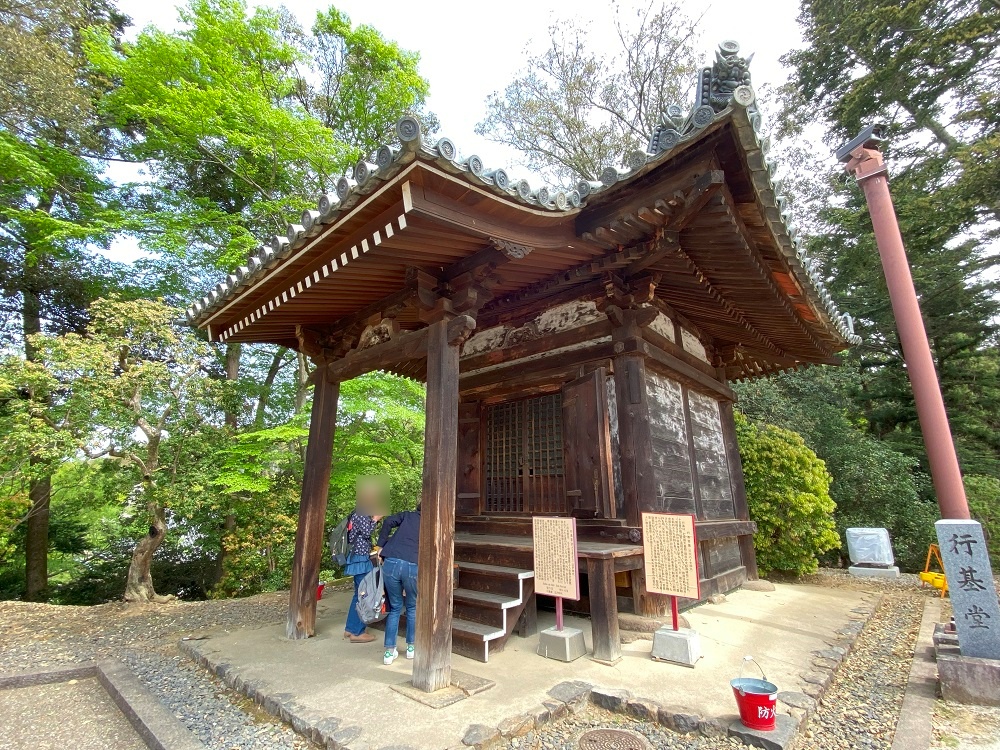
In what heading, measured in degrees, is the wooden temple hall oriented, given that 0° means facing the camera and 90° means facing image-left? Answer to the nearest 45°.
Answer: approximately 45°

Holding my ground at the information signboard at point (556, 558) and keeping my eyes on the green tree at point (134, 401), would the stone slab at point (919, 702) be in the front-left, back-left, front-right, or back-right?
back-right

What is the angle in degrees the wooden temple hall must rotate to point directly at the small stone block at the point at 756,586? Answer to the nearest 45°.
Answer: approximately 180°

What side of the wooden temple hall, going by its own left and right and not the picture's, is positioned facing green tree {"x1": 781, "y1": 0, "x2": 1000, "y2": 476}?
back

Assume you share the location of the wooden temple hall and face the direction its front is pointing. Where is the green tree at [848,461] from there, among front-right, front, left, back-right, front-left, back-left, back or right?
back
